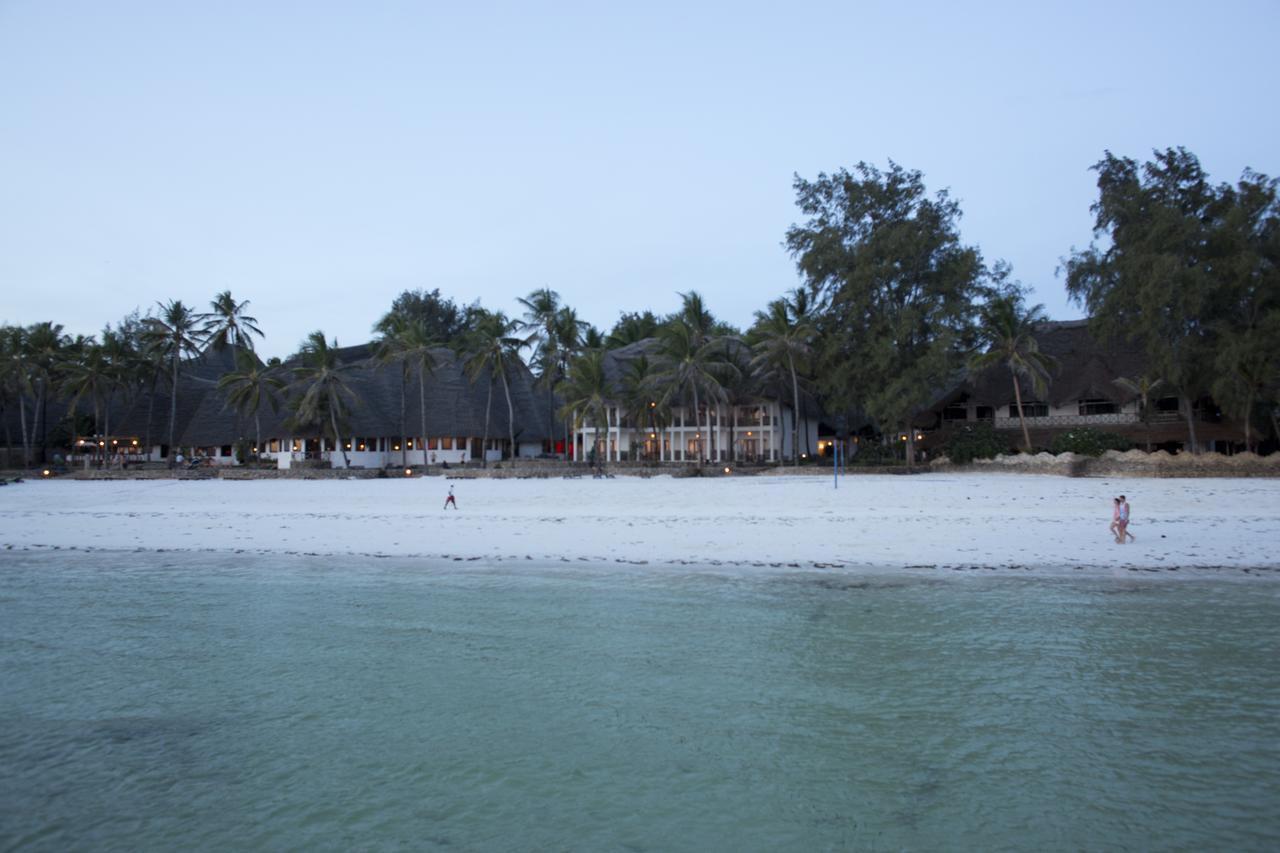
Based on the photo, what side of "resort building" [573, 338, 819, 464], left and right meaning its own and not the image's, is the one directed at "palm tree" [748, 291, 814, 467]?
left

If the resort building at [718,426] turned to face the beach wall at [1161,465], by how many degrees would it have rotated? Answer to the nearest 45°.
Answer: approximately 45° to its left

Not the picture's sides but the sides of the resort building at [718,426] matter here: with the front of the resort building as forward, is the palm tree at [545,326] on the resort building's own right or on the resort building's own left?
on the resort building's own right

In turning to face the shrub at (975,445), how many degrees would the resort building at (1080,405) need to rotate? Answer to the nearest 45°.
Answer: approximately 45° to its right

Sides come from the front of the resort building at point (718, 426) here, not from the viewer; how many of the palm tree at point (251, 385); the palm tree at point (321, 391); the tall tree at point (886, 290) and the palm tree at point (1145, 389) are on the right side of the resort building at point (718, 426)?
2

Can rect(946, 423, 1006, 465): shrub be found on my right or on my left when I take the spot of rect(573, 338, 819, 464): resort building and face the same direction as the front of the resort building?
on my left

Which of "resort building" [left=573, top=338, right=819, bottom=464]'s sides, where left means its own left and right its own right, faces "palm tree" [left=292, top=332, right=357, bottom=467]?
right

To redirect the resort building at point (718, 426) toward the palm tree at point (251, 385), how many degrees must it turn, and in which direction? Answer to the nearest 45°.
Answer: approximately 90° to its right

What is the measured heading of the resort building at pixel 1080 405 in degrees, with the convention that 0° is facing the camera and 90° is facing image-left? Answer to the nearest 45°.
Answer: approximately 0°

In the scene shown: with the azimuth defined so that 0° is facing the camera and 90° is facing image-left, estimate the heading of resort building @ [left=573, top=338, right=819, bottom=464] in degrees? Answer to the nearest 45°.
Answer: approximately 0°

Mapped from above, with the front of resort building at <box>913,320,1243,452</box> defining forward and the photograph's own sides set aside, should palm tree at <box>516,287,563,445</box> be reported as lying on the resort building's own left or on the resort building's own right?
on the resort building's own right

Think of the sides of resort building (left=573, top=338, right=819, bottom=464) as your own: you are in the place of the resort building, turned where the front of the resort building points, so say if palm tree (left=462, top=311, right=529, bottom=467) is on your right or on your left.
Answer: on your right
